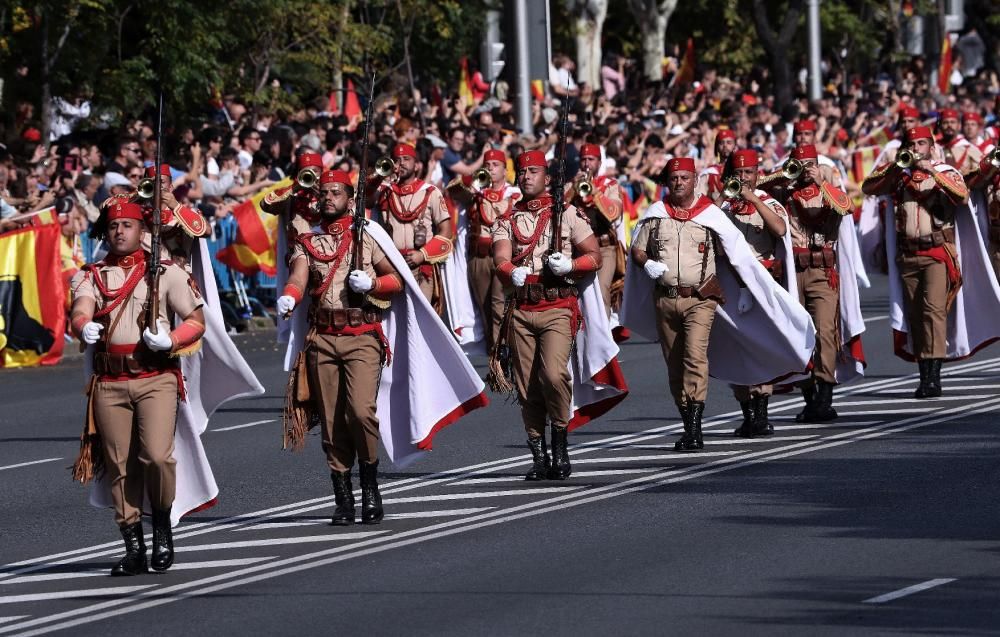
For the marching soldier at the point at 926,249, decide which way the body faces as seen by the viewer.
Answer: toward the camera

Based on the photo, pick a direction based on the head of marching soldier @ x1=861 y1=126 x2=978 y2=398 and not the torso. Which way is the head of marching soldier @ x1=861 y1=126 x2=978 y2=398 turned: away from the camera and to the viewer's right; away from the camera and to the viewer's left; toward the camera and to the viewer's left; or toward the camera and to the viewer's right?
toward the camera and to the viewer's left

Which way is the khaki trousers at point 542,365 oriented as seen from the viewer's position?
toward the camera

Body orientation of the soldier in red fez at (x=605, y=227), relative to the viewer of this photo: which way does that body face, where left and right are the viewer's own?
facing the viewer and to the left of the viewer

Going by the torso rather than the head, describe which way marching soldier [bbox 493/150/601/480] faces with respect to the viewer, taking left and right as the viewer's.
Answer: facing the viewer

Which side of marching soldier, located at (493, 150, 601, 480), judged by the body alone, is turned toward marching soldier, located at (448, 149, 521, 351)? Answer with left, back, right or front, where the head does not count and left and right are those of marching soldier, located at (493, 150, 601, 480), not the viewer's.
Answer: back

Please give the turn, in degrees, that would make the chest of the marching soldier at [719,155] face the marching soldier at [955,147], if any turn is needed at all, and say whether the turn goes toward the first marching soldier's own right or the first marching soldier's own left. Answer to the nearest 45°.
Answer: approximately 135° to the first marching soldier's own left

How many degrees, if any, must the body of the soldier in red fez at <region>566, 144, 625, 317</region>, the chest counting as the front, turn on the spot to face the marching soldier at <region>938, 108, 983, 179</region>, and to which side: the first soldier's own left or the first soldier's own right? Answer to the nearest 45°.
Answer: approximately 135° to the first soldier's own left

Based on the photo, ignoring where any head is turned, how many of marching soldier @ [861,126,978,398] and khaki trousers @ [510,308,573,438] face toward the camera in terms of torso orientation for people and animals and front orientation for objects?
2

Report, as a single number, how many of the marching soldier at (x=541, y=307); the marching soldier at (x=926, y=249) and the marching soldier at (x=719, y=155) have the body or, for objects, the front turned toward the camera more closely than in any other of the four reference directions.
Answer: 3

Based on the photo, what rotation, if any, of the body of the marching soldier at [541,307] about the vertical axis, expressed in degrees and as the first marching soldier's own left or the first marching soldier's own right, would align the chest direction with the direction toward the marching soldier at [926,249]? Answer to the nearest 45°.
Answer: approximately 135° to the first marching soldier's own left
